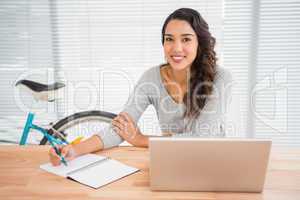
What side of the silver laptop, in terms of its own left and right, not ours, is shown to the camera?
back

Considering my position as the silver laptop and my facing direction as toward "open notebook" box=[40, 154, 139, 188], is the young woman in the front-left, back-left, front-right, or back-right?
front-right

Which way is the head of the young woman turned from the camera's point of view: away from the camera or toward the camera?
toward the camera

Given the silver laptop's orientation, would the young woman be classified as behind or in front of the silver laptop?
in front

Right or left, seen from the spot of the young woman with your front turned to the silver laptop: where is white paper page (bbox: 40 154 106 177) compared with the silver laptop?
right
